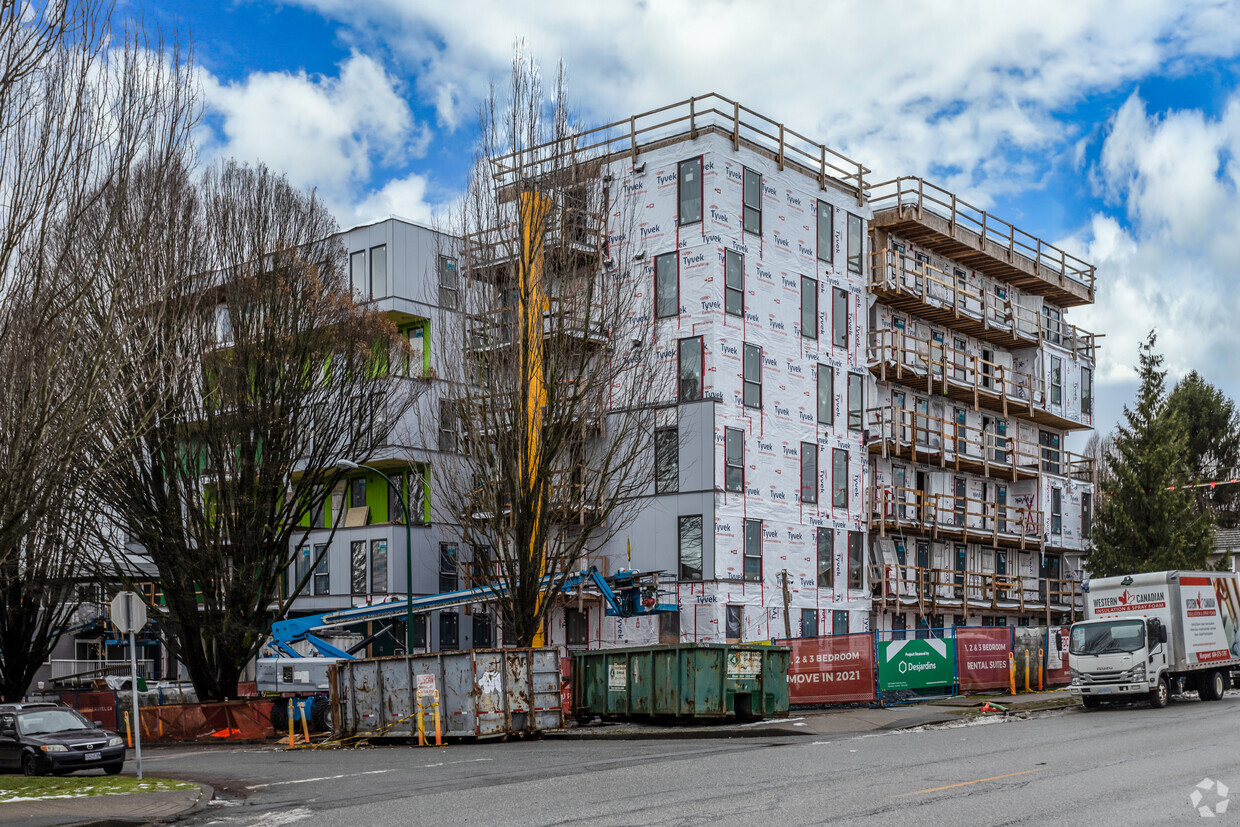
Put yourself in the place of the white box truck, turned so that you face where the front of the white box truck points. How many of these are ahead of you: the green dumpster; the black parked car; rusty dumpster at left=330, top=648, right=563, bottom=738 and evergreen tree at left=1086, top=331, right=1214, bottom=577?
3

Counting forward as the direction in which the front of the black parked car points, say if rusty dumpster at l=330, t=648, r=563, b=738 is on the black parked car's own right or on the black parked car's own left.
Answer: on the black parked car's own left

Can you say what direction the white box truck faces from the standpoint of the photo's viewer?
facing the viewer and to the left of the viewer

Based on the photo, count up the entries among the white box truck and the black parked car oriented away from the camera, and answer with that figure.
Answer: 0

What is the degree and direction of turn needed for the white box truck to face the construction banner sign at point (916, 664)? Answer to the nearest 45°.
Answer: approximately 45° to its right

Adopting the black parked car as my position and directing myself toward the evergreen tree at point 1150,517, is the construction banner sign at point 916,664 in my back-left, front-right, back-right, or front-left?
front-right

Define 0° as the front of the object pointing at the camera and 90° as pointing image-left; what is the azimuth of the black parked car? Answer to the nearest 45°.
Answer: approximately 315°

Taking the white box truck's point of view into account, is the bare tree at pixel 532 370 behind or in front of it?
in front

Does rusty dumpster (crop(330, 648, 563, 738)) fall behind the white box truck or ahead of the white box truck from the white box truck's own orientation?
ahead

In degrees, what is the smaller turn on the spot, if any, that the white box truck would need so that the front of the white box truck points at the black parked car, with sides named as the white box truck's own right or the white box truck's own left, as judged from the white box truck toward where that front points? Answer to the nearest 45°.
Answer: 0° — it already faces it

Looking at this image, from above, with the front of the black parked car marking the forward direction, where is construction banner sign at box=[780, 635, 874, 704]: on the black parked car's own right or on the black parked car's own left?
on the black parked car's own left
